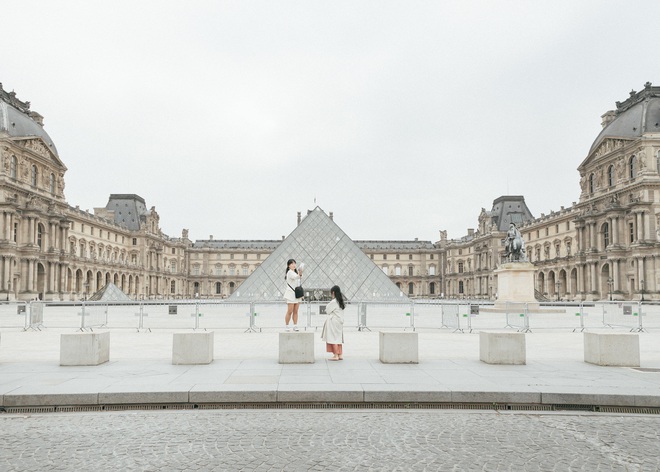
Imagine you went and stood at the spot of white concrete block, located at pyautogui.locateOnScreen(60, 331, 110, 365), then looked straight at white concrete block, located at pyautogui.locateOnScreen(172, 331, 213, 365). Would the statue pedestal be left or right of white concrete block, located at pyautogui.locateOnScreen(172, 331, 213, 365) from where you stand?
left

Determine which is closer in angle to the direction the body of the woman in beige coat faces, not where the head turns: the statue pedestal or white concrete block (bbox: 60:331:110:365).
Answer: the white concrete block

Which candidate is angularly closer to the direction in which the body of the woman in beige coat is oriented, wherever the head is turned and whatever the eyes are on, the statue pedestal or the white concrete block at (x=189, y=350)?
the white concrete block

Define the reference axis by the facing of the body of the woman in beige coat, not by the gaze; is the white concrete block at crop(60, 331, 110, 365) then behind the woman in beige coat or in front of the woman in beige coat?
in front

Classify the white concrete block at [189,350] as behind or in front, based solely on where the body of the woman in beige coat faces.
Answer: in front
